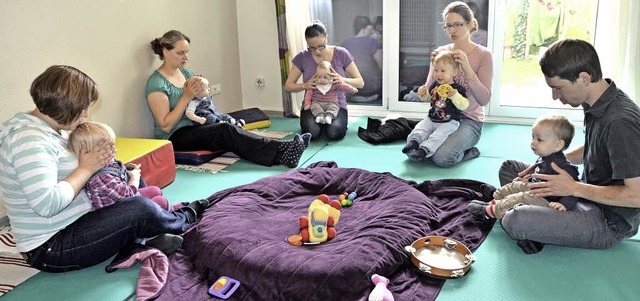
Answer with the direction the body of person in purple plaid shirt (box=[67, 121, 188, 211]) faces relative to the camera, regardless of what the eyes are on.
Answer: to the viewer's right

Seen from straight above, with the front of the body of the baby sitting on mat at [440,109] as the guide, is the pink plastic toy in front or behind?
in front

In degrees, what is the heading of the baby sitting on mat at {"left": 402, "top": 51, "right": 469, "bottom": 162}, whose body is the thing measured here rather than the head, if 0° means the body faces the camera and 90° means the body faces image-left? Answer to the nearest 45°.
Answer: approximately 45°

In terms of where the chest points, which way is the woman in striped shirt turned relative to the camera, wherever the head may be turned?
to the viewer's right

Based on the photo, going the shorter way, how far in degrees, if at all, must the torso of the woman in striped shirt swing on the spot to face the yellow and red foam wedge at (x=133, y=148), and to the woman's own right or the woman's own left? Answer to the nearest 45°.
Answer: approximately 90° to the woman's own left

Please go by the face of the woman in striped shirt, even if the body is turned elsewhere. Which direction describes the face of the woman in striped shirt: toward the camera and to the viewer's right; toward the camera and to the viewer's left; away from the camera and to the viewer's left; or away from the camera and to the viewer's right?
away from the camera and to the viewer's right

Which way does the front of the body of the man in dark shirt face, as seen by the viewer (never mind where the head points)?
to the viewer's left

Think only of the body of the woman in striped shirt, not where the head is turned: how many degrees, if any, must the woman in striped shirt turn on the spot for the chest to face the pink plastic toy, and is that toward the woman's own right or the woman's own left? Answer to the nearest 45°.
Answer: approximately 45° to the woman's own right

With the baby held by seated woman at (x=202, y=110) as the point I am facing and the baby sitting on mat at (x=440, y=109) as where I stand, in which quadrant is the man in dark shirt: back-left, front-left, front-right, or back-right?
back-left

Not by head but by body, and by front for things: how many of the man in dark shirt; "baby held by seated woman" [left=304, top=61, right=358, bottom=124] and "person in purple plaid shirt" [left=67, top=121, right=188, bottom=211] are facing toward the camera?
1

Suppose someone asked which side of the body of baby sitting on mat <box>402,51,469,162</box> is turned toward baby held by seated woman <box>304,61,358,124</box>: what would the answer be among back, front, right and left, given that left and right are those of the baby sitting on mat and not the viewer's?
right

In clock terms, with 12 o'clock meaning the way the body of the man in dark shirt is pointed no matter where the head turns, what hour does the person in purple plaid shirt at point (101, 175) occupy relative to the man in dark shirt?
The person in purple plaid shirt is roughly at 11 o'clock from the man in dark shirt.
